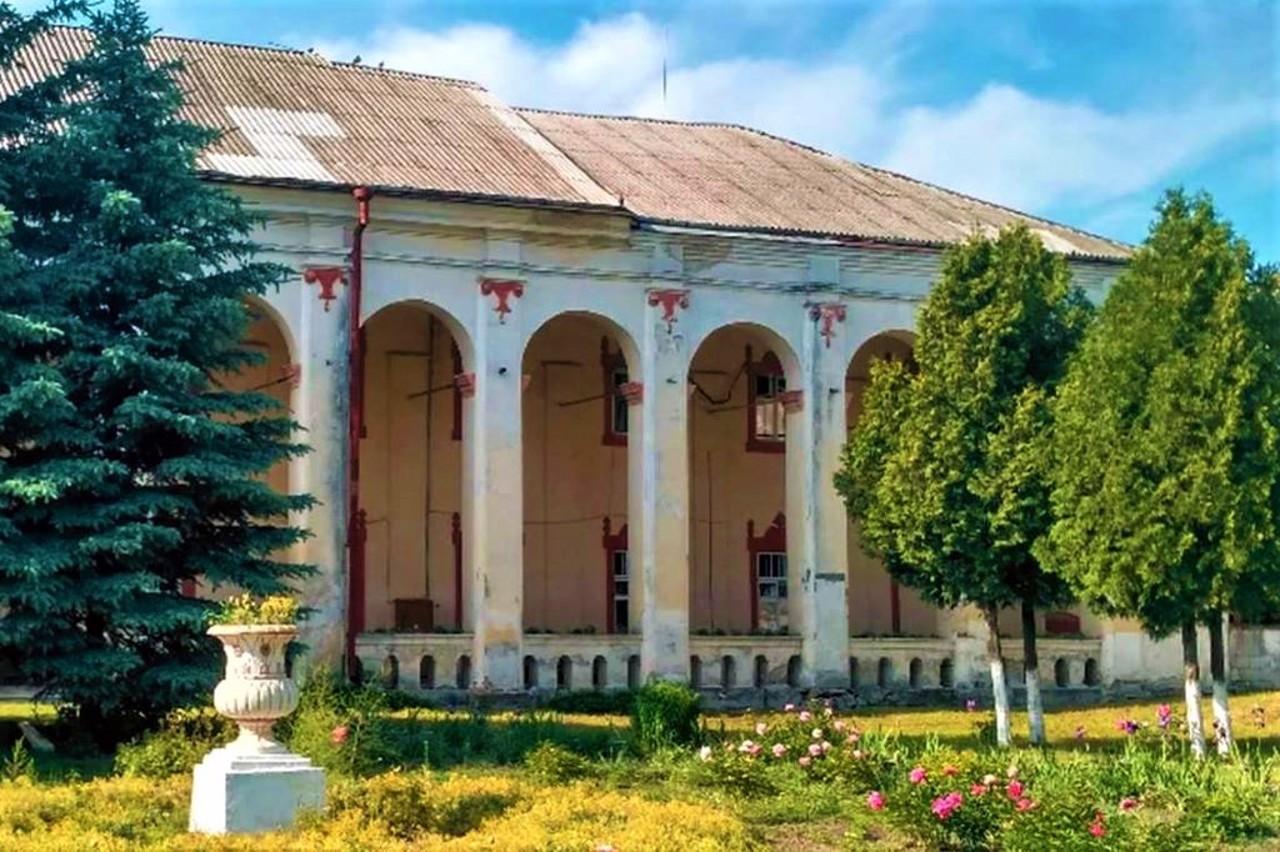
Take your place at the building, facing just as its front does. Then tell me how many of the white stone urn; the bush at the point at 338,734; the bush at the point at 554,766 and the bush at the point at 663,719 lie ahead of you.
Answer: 4

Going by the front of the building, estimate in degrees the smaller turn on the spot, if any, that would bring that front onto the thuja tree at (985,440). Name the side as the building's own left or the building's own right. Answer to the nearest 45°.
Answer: approximately 45° to the building's own left

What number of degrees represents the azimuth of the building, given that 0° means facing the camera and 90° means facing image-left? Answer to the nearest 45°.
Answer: approximately 0°

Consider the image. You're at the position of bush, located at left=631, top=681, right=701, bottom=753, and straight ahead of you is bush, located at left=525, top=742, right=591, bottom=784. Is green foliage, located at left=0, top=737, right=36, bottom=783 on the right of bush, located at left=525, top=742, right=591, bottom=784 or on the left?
right

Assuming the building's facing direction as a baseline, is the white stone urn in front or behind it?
in front

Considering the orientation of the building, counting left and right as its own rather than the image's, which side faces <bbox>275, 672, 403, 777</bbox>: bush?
front

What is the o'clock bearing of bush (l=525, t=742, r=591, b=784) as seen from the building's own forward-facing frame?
The bush is roughly at 12 o'clock from the building.

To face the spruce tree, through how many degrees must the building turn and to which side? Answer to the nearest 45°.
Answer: approximately 45° to its right
